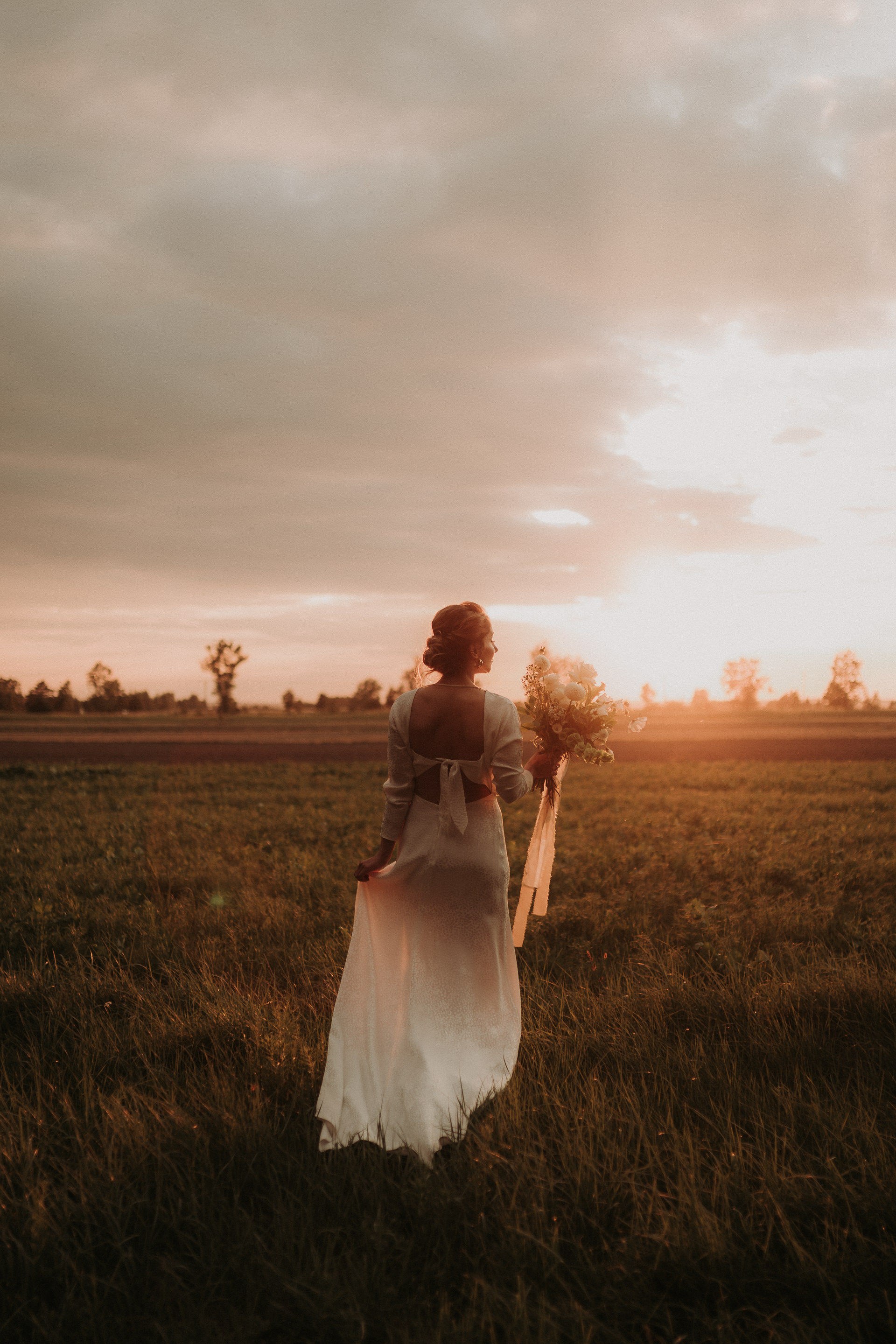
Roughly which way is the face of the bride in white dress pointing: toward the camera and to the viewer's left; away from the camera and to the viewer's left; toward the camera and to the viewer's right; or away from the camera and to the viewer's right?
away from the camera and to the viewer's right

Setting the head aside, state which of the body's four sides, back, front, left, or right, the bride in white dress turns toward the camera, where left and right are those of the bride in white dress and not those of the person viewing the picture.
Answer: back
